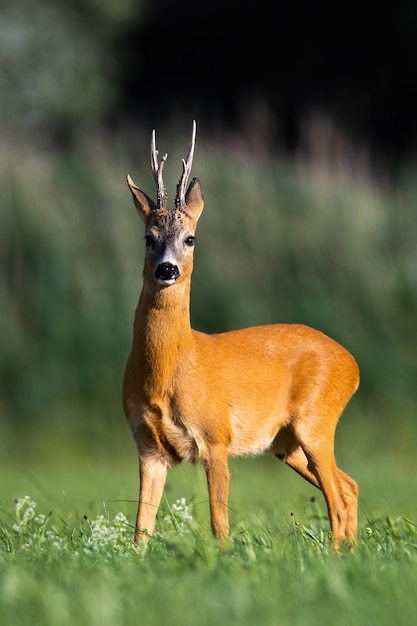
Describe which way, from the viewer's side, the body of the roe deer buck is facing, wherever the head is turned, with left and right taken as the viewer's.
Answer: facing the viewer and to the left of the viewer
